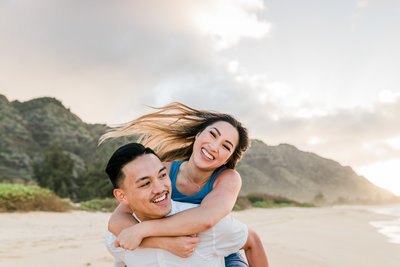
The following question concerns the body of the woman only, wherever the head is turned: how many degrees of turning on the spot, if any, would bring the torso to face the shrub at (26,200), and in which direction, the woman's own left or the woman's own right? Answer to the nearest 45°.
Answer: approximately 90° to the woman's own right

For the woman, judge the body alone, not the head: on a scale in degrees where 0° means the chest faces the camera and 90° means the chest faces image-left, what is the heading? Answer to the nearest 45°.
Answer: approximately 45°
